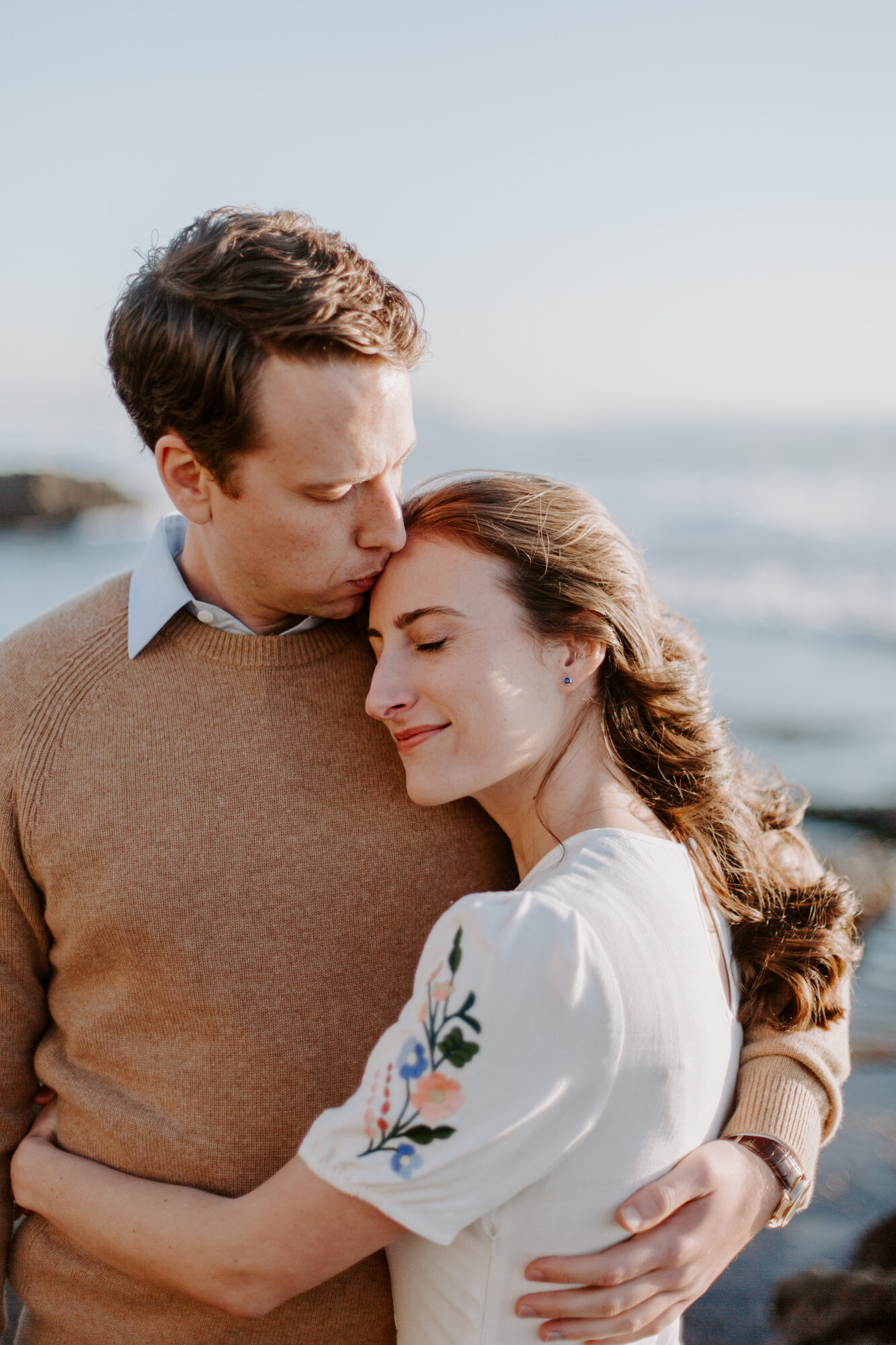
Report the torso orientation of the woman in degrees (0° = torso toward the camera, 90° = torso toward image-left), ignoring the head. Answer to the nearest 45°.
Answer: approximately 90°
